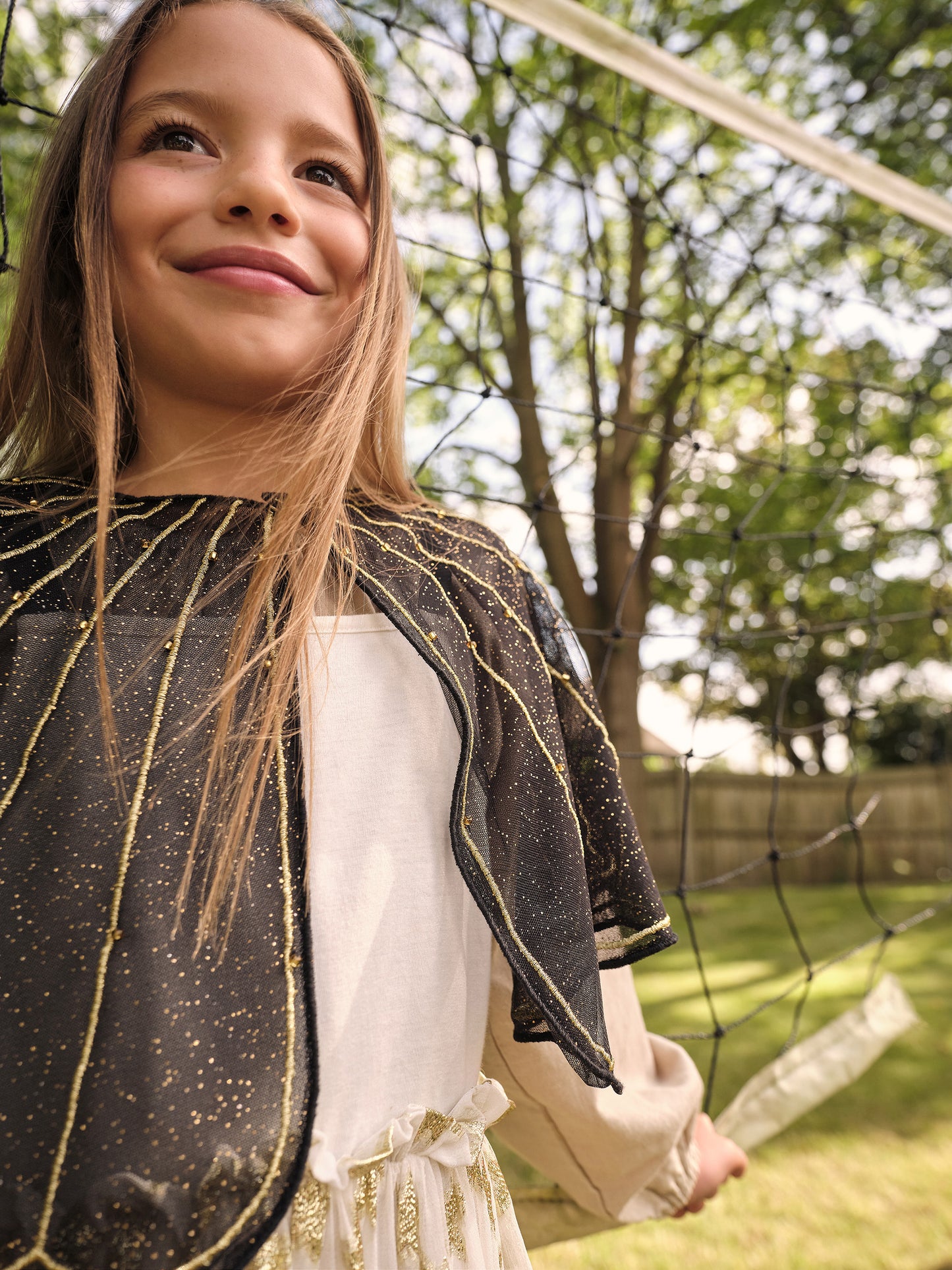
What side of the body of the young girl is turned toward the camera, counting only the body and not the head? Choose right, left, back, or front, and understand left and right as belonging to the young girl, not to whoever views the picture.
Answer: front

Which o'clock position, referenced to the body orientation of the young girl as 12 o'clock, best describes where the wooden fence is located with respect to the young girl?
The wooden fence is roughly at 7 o'clock from the young girl.

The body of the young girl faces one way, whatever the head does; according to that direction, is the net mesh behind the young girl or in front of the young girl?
behind
